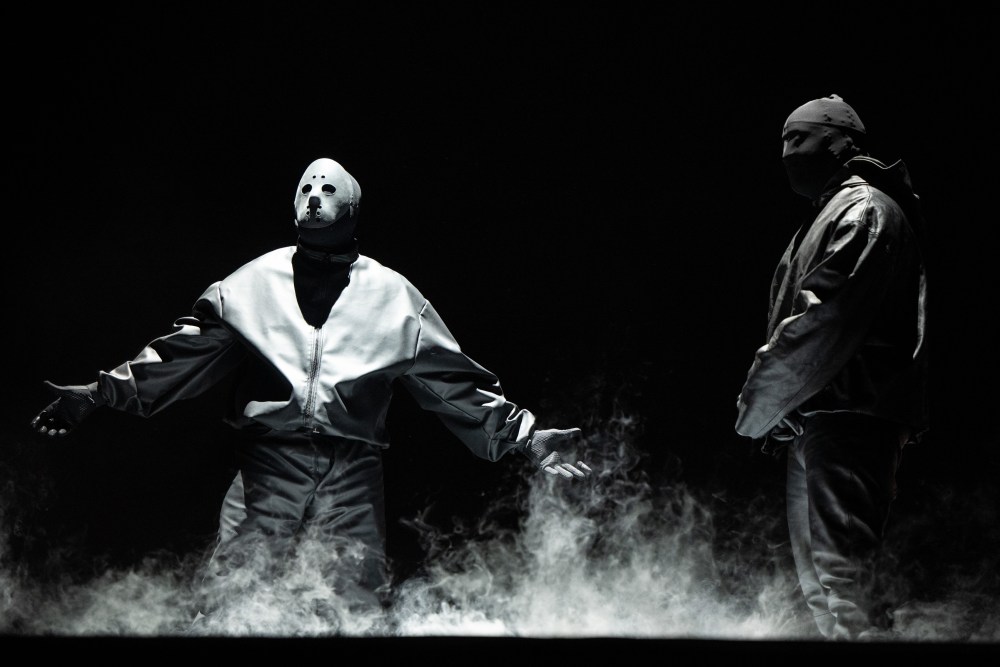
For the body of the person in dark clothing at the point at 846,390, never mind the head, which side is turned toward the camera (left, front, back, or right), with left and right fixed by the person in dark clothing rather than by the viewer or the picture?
left

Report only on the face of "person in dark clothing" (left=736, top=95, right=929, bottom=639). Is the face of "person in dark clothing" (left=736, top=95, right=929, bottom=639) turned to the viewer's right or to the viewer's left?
to the viewer's left

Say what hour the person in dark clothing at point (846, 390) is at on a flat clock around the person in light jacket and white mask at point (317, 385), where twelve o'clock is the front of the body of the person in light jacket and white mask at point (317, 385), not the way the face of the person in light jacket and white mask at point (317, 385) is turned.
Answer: the person in dark clothing at point (846, 390) is roughly at 10 o'clock from the person in light jacket and white mask at point (317, 385).

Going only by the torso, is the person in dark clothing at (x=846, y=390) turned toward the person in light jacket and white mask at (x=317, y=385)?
yes

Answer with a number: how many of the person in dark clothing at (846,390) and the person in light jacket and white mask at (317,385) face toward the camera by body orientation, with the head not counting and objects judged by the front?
1

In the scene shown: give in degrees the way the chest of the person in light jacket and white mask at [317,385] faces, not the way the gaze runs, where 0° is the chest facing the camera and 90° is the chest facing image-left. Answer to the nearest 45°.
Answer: approximately 0°

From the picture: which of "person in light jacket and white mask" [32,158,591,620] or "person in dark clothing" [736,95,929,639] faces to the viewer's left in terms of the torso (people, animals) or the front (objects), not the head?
"person in dark clothing" [736,95,929,639]
